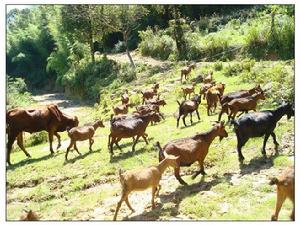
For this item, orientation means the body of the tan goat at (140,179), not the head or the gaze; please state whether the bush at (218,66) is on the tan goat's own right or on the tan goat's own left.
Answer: on the tan goat's own left

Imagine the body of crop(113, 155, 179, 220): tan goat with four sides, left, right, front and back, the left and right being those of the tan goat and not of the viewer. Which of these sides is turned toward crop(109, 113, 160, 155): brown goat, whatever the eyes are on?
left

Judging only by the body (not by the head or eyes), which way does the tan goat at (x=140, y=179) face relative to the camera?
to the viewer's right
